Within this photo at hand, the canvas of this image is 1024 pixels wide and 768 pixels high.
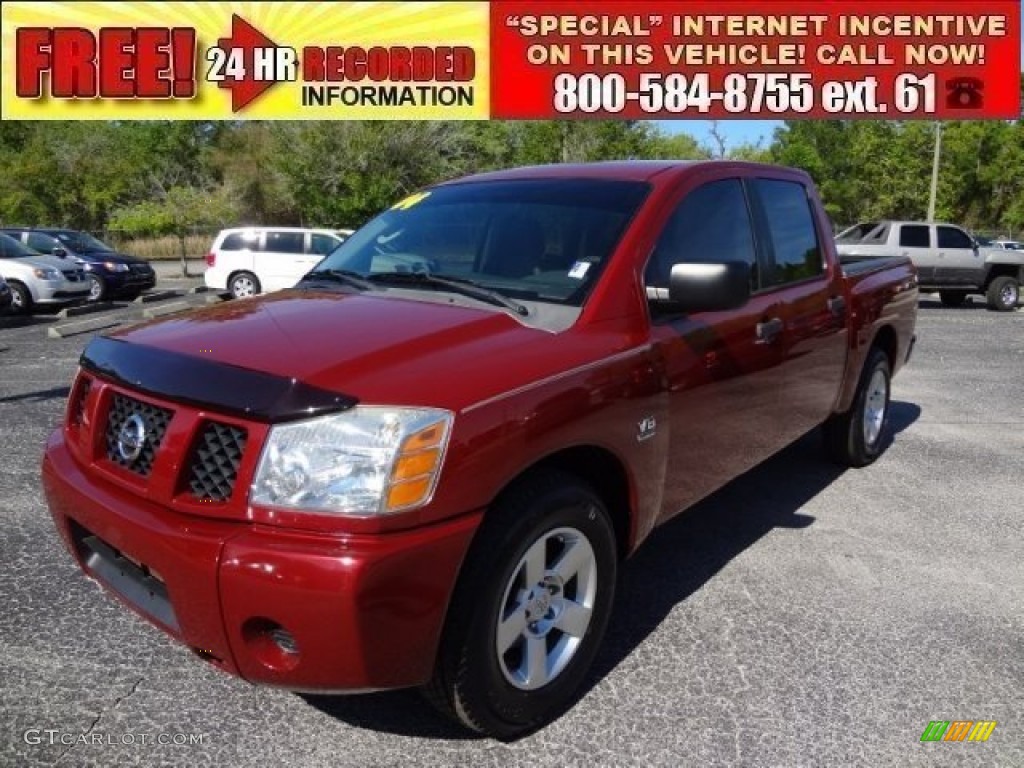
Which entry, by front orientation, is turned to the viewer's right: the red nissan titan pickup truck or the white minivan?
the white minivan

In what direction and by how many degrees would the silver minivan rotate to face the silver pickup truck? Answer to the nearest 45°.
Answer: approximately 45° to its left

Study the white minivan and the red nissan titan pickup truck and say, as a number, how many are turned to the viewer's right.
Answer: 1

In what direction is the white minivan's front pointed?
to the viewer's right

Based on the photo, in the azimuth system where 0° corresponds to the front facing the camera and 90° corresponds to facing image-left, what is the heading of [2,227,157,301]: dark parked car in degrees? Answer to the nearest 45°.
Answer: approximately 315°

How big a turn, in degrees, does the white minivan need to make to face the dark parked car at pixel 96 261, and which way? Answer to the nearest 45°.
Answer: approximately 180°

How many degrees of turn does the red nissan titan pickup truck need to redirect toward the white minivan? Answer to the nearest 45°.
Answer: approximately 135° to its right

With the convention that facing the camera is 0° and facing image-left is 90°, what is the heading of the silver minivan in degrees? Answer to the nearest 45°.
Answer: approximately 315°
